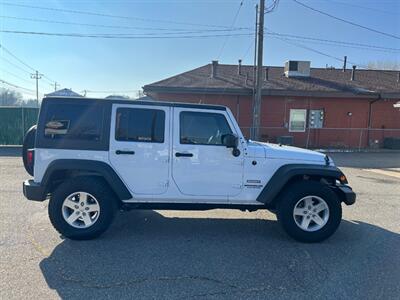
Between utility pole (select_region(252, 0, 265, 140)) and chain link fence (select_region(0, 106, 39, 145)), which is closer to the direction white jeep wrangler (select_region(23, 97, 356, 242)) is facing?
the utility pole

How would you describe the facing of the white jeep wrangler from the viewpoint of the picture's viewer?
facing to the right of the viewer

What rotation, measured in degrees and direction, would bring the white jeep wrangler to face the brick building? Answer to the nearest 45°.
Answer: approximately 45° to its left

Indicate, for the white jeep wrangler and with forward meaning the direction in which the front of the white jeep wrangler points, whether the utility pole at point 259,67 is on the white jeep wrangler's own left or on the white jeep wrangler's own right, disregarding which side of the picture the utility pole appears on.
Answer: on the white jeep wrangler's own left

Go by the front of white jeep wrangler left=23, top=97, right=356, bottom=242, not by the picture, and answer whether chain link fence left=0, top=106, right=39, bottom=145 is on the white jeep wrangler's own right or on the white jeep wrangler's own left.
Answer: on the white jeep wrangler's own left
